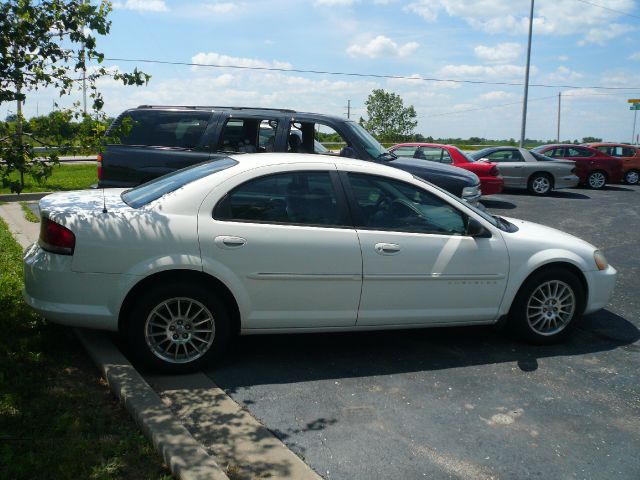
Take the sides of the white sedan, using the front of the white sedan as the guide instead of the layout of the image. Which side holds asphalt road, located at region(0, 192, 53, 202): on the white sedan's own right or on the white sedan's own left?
on the white sedan's own left

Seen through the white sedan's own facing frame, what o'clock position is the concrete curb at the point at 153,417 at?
The concrete curb is roughly at 4 o'clock from the white sedan.

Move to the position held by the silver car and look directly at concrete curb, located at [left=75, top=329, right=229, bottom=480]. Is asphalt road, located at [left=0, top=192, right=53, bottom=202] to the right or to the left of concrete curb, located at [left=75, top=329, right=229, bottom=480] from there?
right

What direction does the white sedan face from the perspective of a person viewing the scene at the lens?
facing to the right of the viewer

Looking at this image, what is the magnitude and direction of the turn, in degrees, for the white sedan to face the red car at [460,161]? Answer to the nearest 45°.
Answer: approximately 90° to its left

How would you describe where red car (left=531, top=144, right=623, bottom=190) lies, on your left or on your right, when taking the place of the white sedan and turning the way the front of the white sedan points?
on your left

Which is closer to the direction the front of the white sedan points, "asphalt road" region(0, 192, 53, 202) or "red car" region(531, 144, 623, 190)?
the red car
